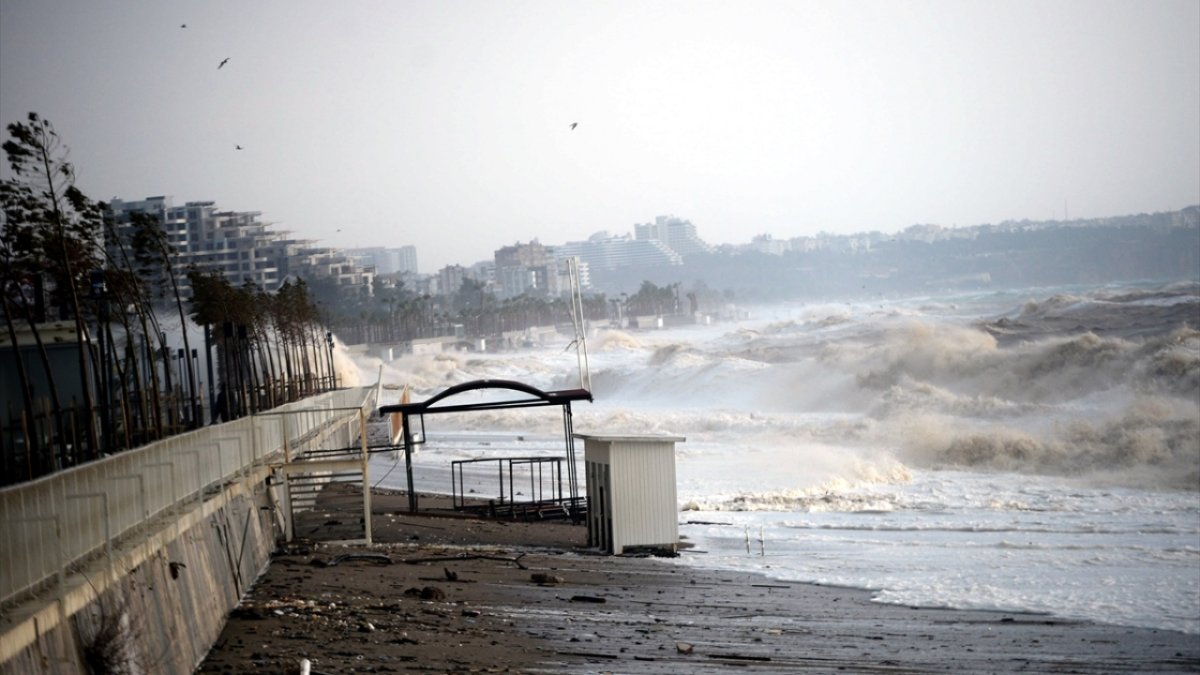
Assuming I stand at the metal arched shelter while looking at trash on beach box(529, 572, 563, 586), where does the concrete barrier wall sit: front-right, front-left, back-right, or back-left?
front-right

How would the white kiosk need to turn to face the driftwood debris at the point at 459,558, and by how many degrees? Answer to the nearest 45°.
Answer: approximately 45° to its left

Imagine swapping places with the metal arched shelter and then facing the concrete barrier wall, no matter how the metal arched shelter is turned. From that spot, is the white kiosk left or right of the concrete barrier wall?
left

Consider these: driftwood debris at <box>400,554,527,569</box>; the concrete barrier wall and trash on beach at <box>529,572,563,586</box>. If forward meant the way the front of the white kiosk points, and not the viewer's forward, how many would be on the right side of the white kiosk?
0

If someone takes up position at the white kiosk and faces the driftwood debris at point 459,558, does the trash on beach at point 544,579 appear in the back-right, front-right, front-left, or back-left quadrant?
front-left

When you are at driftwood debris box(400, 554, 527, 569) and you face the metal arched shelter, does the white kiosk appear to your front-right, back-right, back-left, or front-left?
front-right

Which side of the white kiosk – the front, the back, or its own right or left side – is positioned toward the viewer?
left

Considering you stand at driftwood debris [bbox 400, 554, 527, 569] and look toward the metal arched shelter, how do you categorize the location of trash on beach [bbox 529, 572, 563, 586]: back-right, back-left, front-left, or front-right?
back-right

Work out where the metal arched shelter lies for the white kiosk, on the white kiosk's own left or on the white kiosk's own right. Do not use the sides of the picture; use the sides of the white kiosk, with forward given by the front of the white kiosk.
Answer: on the white kiosk's own right

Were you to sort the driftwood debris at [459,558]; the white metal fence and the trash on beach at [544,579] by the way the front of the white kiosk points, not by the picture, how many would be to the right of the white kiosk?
0
